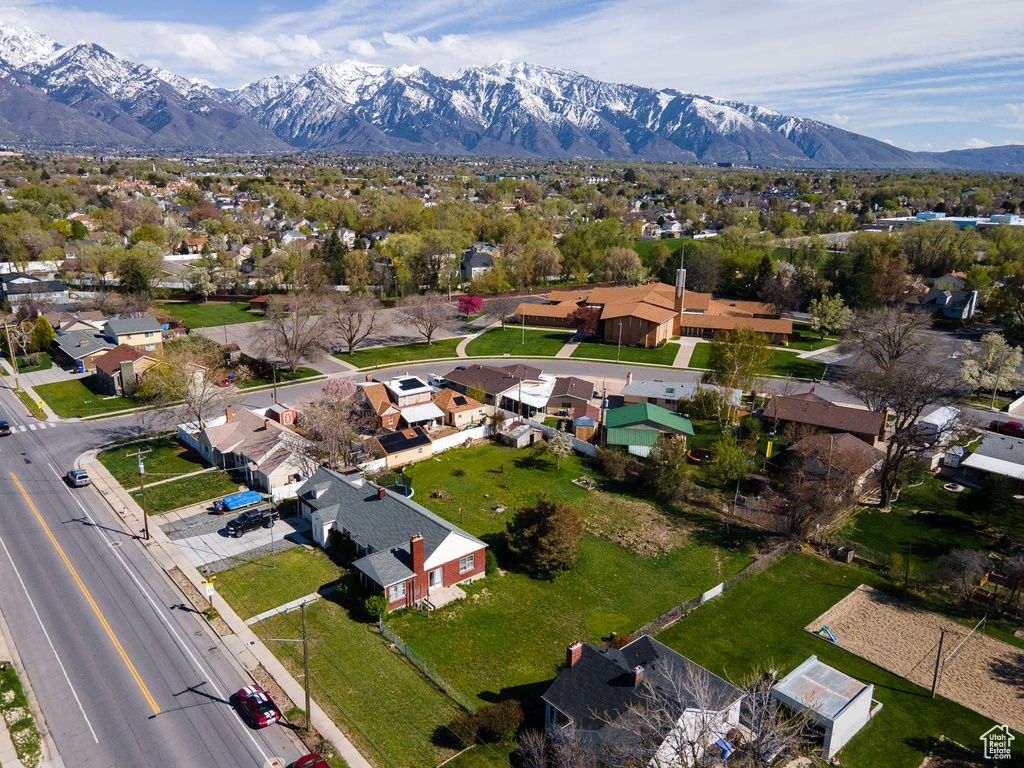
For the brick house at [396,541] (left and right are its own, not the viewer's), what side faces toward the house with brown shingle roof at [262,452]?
right

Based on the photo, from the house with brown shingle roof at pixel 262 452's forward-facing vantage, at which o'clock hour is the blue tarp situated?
The blue tarp is roughly at 11 o'clock from the house with brown shingle roof.

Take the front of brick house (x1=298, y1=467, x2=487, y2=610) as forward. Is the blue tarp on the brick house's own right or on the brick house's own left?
on the brick house's own right

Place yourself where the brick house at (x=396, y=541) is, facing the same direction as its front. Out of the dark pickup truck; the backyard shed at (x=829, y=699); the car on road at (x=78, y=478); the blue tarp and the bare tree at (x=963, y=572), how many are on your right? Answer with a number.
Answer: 3

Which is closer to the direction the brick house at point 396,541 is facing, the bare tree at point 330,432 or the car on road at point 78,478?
the car on road

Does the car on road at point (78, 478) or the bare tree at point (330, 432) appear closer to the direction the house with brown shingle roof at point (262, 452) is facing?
the car on road

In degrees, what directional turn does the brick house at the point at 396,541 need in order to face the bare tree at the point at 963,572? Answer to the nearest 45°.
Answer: approximately 135° to its left

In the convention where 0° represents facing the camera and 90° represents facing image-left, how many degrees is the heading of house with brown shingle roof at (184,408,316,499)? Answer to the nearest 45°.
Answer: approximately 45°

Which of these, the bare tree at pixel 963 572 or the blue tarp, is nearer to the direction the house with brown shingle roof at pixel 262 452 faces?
the blue tarp

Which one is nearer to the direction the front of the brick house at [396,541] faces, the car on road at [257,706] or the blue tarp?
the car on road

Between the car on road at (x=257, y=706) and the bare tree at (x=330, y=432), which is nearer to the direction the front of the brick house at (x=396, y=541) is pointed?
the car on road

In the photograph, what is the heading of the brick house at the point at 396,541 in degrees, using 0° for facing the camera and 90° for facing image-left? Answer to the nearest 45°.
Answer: approximately 45°
